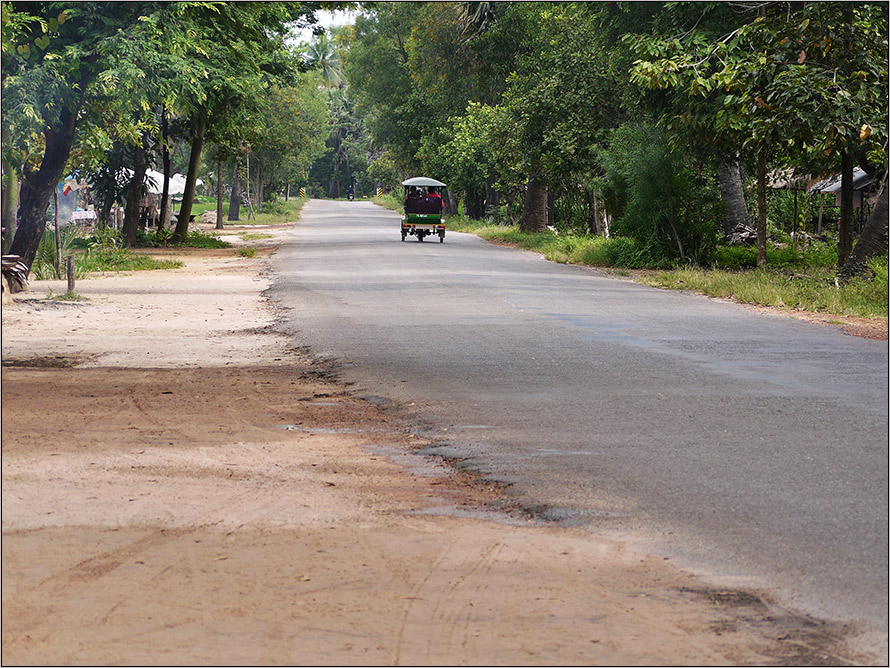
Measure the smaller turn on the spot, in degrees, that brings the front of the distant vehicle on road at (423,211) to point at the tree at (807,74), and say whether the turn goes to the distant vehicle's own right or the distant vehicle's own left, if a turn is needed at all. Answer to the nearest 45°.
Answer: approximately 180°

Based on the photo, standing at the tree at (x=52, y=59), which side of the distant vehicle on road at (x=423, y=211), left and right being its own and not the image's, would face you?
back

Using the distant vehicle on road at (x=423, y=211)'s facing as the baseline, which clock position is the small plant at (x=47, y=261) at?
The small plant is roughly at 7 o'clock from the distant vehicle on road.

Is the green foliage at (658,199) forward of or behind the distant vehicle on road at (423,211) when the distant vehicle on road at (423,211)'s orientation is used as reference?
behind

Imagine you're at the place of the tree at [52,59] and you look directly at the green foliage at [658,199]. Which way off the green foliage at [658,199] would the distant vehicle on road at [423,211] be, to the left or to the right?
left

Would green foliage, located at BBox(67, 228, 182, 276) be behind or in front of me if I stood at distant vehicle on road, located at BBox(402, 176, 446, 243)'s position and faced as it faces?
behind

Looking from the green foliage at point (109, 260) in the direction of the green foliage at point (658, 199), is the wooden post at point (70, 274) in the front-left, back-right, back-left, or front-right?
front-right

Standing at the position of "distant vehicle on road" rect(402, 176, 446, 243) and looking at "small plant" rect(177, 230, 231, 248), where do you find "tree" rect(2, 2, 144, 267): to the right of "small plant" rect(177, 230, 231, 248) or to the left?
left

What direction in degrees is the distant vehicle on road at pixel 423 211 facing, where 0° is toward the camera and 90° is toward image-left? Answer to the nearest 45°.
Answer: approximately 180°

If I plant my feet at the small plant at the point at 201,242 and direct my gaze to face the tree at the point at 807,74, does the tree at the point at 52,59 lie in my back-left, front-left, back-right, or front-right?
front-right

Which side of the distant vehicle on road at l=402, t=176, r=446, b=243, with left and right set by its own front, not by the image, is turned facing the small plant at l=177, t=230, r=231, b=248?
left

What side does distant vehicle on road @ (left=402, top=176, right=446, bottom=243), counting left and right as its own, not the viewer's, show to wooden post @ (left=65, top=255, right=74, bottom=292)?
back
